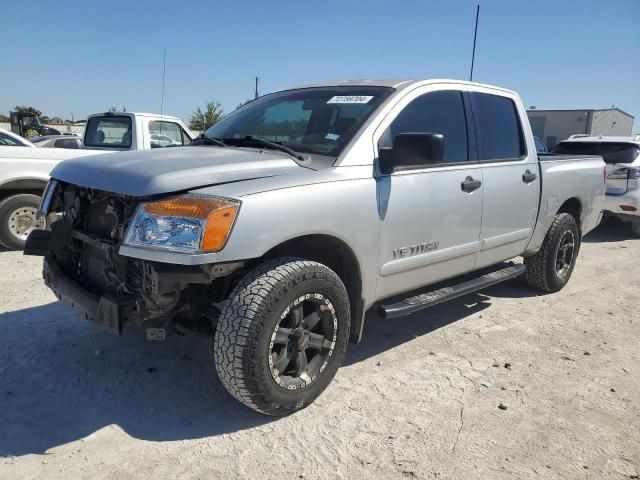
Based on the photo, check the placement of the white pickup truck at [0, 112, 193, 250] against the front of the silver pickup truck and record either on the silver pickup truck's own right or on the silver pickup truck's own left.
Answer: on the silver pickup truck's own right

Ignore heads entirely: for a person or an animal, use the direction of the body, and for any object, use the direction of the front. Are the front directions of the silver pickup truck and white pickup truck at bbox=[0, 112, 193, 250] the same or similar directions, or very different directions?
very different directions

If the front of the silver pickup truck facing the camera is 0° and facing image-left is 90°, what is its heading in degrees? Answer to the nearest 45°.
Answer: approximately 45°

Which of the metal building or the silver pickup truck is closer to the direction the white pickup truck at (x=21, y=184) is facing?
the metal building

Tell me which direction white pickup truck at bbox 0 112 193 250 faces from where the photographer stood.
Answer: facing away from the viewer and to the right of the viewer

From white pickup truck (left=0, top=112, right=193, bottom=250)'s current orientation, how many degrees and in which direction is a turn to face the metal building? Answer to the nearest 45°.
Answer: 0° — it already faces it

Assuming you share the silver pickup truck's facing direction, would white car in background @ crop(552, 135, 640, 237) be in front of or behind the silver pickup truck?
behind

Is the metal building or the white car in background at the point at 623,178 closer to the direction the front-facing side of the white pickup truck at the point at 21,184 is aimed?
the metal building
